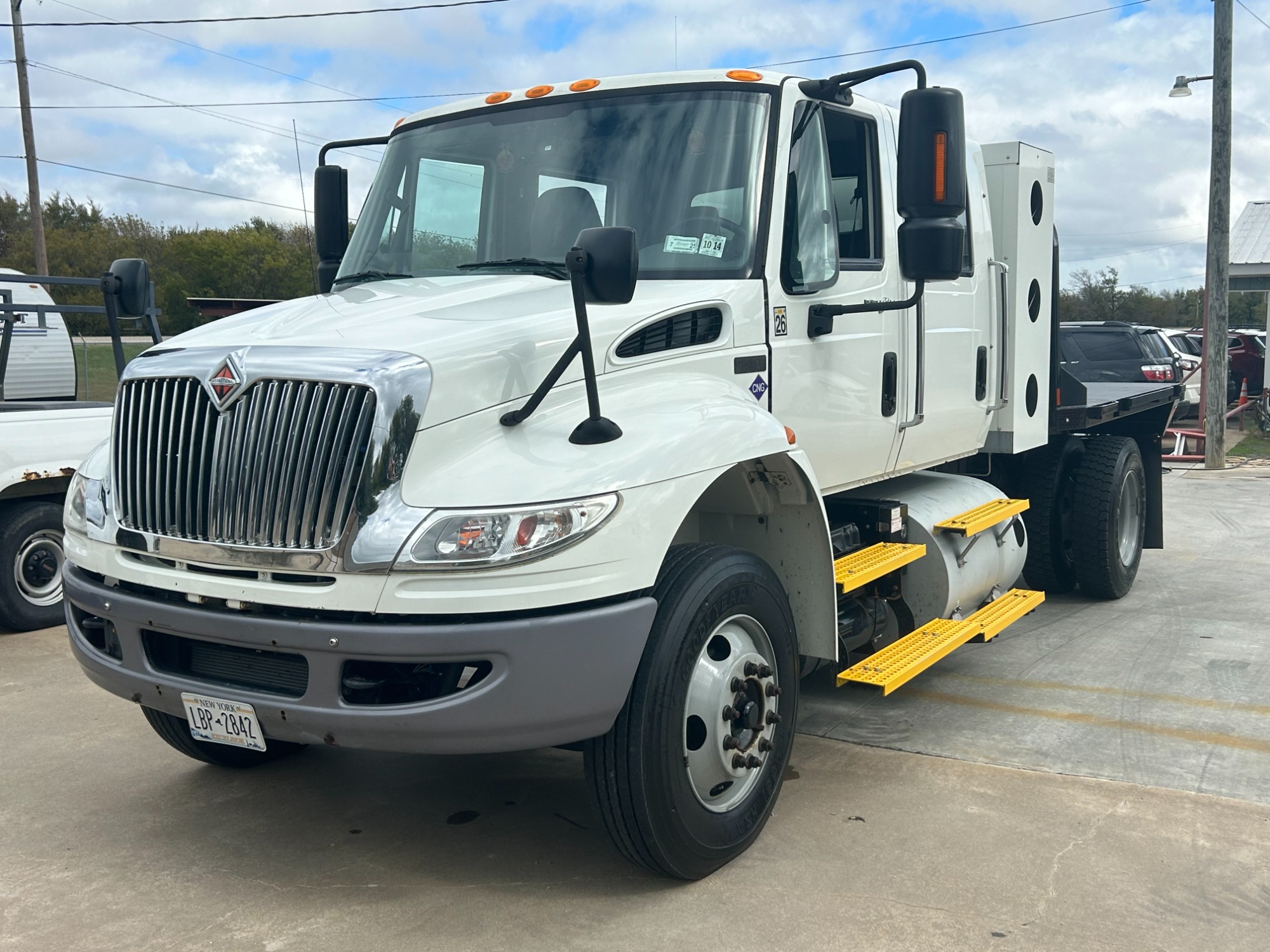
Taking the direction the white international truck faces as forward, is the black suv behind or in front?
behind

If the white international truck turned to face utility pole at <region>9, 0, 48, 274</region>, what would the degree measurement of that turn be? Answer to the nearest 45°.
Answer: approximately 90° to its right

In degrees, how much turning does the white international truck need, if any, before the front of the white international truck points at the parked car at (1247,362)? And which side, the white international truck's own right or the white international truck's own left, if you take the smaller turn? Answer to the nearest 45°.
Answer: approximately 180°

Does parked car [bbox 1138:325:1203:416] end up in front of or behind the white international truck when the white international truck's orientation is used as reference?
behind

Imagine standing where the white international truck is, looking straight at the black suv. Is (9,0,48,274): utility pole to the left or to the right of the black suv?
left

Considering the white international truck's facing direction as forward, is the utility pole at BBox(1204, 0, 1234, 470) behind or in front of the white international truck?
behind
